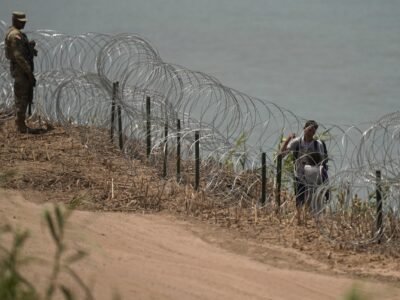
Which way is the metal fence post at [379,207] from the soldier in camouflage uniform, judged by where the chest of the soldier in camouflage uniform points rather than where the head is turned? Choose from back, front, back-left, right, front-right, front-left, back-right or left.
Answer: front-right

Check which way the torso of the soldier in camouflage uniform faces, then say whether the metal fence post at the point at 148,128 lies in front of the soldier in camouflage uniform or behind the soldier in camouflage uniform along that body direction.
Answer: in front

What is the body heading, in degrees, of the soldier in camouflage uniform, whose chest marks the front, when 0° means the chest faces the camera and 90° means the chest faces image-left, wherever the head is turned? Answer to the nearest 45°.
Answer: approximately 270°

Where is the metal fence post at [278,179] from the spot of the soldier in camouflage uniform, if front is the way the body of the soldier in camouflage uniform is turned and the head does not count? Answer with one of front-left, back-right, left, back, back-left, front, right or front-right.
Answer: front-right

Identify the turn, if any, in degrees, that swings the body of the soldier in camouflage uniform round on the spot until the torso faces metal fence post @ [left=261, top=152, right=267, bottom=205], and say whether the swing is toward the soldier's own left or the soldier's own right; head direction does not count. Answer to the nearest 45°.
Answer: approximately 45° to the soldier's own right

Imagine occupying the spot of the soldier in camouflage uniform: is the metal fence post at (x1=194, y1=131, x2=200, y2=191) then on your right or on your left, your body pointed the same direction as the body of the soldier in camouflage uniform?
on your right
